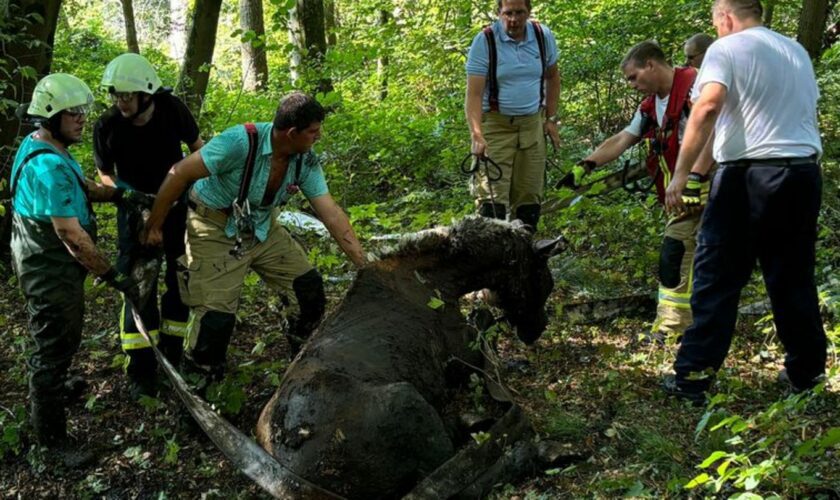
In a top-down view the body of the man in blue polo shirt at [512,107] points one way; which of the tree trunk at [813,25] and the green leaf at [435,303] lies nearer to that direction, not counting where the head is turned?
the green leaf

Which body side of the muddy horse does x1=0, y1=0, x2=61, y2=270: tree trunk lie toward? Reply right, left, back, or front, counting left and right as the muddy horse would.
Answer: left

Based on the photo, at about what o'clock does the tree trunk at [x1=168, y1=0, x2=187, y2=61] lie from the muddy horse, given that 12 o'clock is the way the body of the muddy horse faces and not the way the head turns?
The tree trunk is roughly at 10 o'clock from the muddy horse.

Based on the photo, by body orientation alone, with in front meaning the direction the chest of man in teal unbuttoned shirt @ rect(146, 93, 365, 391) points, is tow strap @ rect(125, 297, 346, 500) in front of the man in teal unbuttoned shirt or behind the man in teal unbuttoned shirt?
in front

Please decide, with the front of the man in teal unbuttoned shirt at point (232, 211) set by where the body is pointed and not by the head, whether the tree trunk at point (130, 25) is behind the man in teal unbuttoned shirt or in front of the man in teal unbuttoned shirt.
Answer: behind

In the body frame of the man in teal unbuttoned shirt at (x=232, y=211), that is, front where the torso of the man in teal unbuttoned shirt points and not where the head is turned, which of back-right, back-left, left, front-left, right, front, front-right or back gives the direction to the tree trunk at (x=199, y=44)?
back-left

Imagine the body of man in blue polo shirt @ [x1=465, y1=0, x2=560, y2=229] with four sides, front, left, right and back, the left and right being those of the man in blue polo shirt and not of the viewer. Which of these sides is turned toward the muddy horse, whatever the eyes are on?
front

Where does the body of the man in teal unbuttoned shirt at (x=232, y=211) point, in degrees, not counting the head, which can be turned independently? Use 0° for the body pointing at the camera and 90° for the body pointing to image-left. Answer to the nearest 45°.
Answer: approximately 315°

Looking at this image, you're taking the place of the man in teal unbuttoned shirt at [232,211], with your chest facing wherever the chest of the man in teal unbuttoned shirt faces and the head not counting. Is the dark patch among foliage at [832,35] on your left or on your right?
on your left

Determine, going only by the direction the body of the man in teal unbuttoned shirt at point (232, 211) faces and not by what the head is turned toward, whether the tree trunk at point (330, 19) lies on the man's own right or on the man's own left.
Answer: on the man's own left

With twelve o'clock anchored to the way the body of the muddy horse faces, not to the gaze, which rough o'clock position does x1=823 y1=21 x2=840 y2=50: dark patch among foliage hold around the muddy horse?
The dark patch among foliage is roughly at 12 o'clock from the muddy horse.

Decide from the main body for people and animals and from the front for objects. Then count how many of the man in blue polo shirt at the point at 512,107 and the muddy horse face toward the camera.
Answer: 1

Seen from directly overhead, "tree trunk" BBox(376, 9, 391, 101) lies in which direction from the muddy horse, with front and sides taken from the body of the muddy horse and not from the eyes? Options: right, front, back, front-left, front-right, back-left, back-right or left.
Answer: front-left
